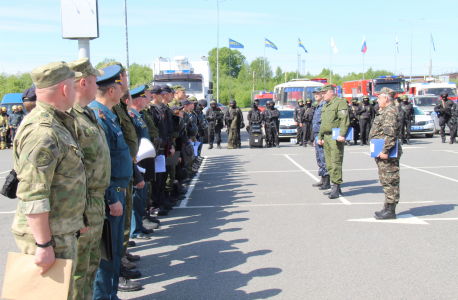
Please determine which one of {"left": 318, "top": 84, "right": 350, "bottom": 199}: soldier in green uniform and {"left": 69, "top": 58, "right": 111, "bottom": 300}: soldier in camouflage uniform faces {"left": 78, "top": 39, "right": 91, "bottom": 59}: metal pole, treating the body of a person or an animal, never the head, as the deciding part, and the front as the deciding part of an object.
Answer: {"left": 318, "top": 84, "right": 350, "bottom": 199}: soldier in green uniform

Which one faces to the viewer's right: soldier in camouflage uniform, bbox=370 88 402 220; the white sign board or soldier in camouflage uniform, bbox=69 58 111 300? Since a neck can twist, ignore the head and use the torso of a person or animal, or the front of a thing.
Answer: soldier in camouflage uniform, bbox=69 58 111 300

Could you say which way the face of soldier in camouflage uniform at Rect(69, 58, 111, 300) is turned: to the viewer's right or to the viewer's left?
to the viewer's right

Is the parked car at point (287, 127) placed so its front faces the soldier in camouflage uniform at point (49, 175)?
yes

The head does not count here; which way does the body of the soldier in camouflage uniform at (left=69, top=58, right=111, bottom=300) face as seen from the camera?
to the viewer's right

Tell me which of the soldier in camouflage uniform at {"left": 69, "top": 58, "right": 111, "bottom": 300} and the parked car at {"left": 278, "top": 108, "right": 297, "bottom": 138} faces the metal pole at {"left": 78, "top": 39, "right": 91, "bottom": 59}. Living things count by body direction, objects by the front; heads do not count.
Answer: the parked car

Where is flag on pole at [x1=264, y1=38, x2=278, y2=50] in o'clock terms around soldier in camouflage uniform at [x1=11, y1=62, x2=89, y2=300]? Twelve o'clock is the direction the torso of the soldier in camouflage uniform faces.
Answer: The flag on pole is roughly at 10 o'clock from the soldier in camouflage uniform.

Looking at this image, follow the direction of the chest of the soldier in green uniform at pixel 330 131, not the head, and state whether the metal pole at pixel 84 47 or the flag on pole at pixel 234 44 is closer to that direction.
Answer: the metal pole
